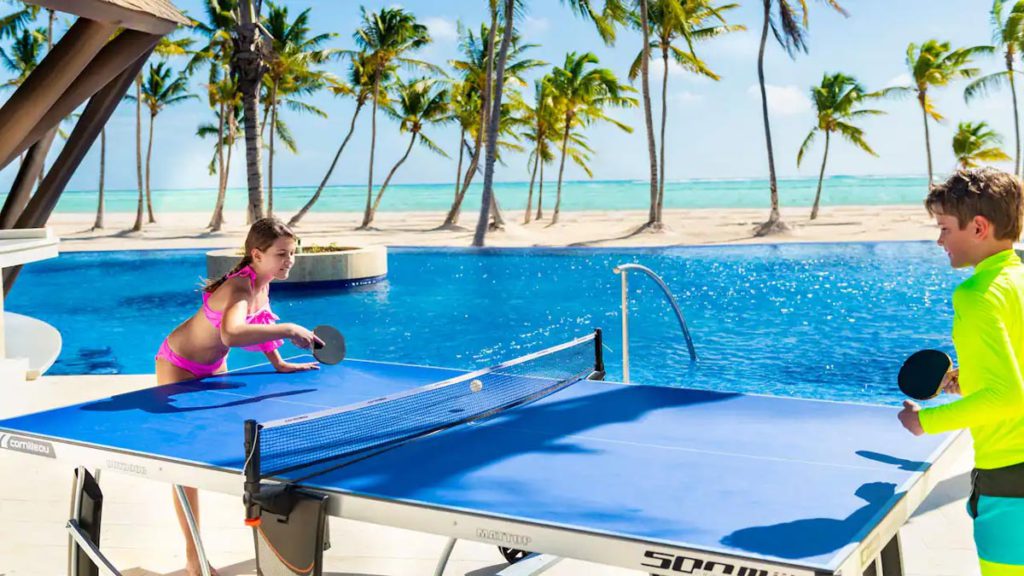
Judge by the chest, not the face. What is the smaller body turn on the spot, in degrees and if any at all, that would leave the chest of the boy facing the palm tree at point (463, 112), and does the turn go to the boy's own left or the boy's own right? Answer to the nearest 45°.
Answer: approximately 45° to the boy's own right

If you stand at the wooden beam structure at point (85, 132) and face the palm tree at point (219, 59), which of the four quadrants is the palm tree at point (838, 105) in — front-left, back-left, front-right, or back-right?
front-right

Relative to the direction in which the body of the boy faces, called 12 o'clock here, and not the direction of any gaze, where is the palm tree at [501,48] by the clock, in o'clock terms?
The palm tree is roughly at 2 o'clock from the boy.

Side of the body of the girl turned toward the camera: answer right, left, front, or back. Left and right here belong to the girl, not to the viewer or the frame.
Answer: right

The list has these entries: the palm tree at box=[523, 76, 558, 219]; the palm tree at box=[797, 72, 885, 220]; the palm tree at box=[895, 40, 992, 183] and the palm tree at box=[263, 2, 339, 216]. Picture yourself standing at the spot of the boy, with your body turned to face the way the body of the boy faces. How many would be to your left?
0

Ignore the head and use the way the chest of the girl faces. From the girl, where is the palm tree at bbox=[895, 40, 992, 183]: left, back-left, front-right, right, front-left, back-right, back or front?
front-left

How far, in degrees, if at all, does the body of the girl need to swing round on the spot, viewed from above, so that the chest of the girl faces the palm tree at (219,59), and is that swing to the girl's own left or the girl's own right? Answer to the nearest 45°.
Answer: approximately 90° to the girl's own left

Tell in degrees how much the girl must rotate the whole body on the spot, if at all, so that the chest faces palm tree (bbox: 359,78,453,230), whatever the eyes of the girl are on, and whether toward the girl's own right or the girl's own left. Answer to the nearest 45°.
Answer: approximately 90° to the girl's own left

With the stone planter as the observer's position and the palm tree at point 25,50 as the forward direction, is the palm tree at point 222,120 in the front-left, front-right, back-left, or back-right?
front-right

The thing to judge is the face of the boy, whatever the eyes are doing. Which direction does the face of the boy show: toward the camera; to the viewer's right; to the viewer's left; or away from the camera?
to the viewer's left

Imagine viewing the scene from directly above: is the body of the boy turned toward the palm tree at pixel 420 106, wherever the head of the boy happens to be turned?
no

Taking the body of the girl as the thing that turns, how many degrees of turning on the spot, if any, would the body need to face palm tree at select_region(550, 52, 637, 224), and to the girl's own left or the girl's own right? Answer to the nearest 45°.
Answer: approximately 90° to the girl's own left

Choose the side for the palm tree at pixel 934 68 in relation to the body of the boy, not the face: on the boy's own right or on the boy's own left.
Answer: on the boy's own right

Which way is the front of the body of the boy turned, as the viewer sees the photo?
to the viewer's left

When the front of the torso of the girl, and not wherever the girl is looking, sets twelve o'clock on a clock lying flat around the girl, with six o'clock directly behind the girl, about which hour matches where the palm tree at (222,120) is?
The palm tree is roughly at 9 o'clock from the girl.

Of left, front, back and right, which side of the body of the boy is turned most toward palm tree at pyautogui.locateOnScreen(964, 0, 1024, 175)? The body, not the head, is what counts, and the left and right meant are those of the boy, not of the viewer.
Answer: right

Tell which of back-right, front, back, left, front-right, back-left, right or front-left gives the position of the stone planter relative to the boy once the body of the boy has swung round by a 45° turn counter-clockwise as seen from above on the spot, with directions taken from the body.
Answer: right

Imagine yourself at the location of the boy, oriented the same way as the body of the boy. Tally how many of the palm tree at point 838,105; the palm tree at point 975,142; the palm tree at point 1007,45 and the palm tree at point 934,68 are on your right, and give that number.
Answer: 4

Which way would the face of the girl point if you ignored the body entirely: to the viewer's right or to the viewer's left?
to the viewer's right

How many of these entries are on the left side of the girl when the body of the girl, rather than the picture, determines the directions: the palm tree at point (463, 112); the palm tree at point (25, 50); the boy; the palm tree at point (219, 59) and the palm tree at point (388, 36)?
4

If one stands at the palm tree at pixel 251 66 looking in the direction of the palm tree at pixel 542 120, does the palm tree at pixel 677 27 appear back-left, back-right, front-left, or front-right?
front-right
